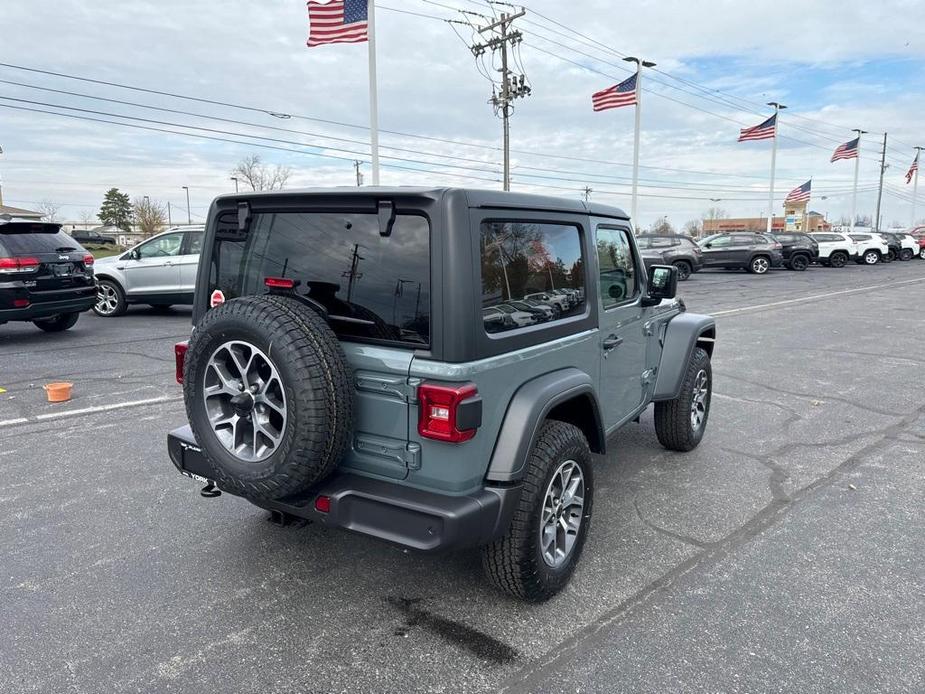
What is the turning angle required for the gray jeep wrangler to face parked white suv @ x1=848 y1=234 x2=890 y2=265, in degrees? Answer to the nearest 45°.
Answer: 0° — it already faces it

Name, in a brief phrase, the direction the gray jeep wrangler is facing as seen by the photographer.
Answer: facing away from the viewer and to the right of the viewer

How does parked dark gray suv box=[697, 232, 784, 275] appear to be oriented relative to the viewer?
to the viewer's left

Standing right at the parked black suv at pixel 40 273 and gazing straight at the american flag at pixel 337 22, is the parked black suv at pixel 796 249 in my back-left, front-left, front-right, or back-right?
front-right

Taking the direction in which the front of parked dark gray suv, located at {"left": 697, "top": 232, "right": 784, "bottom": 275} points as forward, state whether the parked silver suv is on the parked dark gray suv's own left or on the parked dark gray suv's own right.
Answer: on the parked dark gray suv's own left

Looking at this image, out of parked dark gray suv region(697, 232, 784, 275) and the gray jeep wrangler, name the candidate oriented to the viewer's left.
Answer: the parked dark gray suv

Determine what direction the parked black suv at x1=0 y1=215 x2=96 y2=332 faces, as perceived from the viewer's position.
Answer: facing away from the viewer and to the left of the viewer

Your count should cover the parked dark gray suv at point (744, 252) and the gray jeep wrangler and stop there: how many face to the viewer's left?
1

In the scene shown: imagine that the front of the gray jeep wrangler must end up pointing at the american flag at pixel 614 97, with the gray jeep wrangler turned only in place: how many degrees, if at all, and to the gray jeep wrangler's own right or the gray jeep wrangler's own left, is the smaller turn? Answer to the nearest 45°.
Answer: approximately 45° to the gray jeep wrangler's own left
